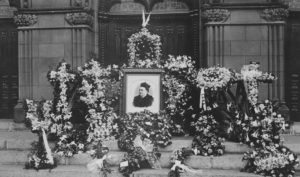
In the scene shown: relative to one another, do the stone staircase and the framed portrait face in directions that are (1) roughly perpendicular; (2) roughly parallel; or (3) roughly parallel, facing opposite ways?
roughly parallel

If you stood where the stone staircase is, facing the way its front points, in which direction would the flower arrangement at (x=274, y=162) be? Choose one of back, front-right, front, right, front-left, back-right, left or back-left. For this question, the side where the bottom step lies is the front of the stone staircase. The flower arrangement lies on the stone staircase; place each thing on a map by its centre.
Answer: left

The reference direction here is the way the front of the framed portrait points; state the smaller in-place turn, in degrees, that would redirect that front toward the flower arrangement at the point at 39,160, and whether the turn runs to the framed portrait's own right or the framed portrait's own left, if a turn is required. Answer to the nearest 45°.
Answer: approximately 45° to the framed portrait's own right

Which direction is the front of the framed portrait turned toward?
toward the camera

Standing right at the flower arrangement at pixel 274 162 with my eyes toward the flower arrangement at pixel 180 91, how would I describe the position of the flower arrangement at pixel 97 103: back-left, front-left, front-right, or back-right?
front-left

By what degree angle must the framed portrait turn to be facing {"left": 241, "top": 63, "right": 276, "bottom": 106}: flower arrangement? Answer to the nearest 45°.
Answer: approximately 90° to its left

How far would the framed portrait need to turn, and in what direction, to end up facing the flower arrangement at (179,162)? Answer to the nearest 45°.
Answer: approximately 45° to its left

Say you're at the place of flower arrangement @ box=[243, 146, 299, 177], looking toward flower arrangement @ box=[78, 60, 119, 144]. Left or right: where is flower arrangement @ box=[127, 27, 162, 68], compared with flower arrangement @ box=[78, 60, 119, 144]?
right

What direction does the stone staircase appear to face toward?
toward the camera

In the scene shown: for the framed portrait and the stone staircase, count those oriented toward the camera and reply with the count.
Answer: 2
